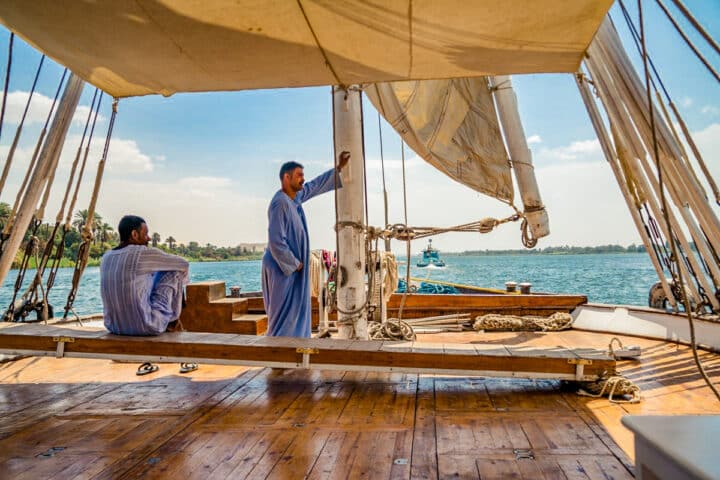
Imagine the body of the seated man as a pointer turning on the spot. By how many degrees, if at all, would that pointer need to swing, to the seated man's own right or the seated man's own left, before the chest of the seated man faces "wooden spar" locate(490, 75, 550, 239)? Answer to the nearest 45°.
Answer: approximately 45° to the seated man's own right

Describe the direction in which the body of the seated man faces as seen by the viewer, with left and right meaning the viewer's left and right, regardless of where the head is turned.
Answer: facing away from the viewer and to the right of the viewer

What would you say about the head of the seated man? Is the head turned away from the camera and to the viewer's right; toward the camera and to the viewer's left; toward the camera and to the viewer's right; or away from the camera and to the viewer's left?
away from the camera and to the viewer's right
